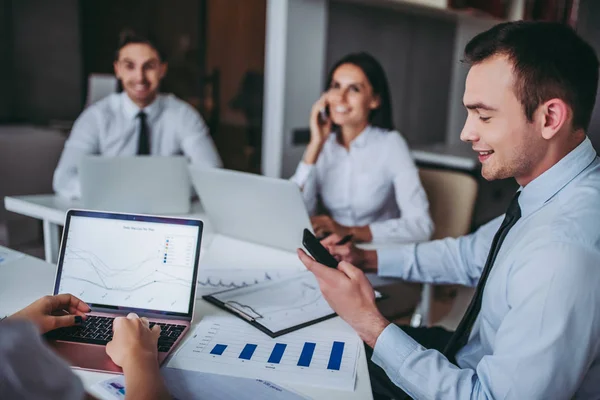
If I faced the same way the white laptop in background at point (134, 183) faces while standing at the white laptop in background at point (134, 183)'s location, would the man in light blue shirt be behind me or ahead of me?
behind

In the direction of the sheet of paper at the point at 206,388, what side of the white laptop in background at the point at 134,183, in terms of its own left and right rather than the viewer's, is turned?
back

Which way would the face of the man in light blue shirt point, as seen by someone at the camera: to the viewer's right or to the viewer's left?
to the viewer's left

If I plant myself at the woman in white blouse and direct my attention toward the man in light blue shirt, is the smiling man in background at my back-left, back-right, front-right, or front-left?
back-right

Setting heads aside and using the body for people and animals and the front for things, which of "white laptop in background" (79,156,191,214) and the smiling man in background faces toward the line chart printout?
the smiling man in background

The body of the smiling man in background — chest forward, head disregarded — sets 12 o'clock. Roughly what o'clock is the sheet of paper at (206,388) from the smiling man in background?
The sheet of paper is roughly at 12 o'clock from the smiling man in background.

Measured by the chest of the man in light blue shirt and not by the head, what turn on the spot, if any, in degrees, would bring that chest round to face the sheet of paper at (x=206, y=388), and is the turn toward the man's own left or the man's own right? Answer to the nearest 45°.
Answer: approximately 45° to the man's own left

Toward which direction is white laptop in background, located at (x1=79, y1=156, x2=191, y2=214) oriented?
away from the camera

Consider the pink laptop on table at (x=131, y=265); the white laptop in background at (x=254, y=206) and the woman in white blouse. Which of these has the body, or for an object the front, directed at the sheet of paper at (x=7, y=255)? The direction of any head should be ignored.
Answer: the woman in white blouse

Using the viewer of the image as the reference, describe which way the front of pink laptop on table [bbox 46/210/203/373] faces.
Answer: facing the viewer and to the left of the viewer

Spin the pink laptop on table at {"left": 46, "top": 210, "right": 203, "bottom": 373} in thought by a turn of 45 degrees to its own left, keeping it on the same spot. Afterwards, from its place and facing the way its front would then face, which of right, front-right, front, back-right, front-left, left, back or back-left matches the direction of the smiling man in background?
back

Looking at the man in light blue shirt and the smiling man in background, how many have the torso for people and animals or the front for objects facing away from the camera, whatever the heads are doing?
0

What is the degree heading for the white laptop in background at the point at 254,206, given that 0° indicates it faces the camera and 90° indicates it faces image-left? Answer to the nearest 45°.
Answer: approximately 225°

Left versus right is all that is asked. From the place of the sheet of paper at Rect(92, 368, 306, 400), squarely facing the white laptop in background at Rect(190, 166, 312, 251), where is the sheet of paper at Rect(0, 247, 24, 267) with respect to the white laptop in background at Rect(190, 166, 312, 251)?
left
